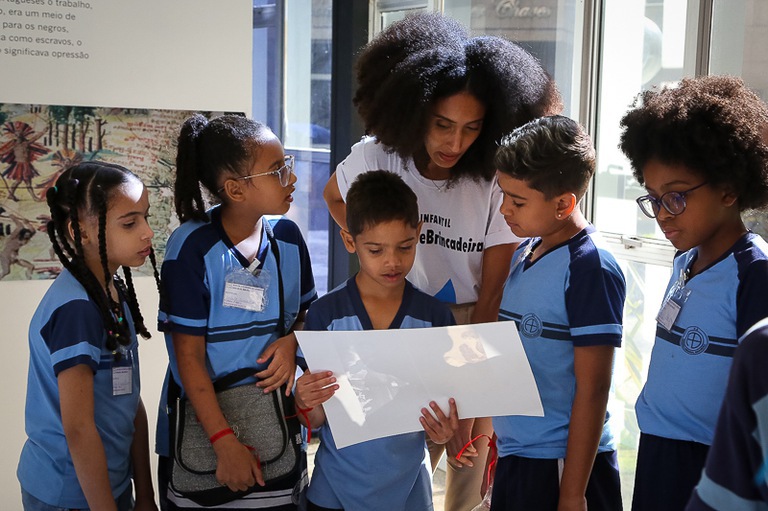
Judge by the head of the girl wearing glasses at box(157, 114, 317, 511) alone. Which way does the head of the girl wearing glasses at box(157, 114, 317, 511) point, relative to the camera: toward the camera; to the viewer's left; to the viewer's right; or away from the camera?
to the viewer's right

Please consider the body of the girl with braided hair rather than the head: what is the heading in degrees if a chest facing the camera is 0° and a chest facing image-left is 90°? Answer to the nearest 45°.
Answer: approximately 270°

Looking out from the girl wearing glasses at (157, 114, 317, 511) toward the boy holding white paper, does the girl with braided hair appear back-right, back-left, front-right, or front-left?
back-right

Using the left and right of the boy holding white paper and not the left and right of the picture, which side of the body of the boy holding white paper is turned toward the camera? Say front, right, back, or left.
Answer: front

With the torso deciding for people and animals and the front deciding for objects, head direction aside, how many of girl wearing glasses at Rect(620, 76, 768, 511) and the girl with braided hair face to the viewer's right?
1

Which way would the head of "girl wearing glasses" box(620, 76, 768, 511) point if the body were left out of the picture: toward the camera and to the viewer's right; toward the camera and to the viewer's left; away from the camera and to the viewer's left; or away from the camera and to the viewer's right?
toward the camera and to the viewer's left

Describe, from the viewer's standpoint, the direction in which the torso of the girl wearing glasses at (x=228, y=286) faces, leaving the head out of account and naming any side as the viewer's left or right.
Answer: facing the viewer and to the right of the viewer

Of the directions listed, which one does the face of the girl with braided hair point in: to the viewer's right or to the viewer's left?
to the viewer's right

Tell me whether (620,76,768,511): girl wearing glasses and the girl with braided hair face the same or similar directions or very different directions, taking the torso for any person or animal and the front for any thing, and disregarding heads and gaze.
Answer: very different directions
